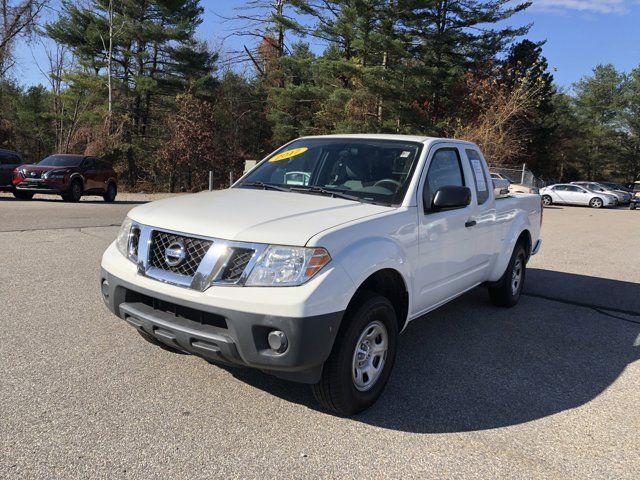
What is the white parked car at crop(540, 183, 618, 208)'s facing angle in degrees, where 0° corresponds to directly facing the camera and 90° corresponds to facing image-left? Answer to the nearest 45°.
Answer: approximately 315°

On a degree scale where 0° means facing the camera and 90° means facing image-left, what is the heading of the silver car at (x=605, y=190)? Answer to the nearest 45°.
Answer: approximately 315°

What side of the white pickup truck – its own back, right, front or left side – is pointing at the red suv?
right

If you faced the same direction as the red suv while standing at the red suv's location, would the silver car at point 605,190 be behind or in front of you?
behind

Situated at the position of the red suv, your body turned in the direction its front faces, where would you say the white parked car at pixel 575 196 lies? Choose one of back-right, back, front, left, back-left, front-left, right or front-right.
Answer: back-left

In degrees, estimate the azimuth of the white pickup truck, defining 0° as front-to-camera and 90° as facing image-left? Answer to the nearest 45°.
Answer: approximately 45°
